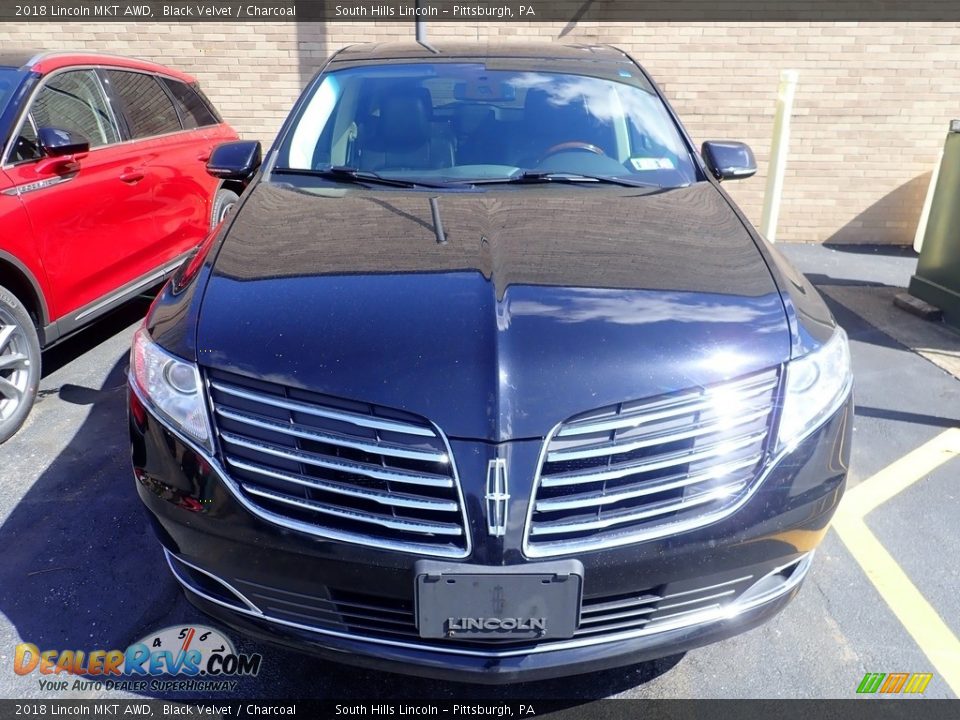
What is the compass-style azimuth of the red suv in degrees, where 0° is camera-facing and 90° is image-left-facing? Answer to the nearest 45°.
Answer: approximately 45°
